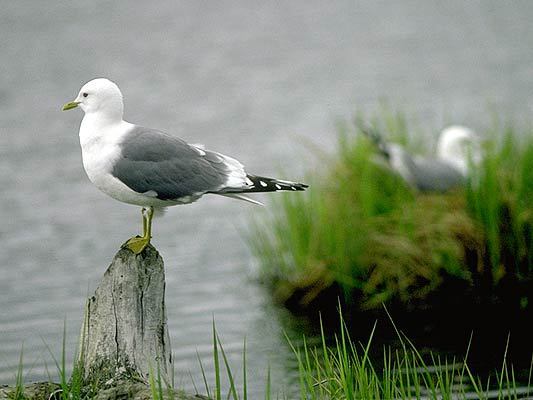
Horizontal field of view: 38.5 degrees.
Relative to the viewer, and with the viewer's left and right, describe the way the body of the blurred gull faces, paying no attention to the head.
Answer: facing to the right of the viewer

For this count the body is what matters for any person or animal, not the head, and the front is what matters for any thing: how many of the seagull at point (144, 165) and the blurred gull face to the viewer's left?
1

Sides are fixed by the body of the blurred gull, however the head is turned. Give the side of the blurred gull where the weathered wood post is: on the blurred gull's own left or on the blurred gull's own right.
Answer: on the blurred gull's own right

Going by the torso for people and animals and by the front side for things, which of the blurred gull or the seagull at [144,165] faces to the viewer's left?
the seagull

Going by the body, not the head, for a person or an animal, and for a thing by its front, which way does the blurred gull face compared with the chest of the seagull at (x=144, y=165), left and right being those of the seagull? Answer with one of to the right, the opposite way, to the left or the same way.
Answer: the opposite way

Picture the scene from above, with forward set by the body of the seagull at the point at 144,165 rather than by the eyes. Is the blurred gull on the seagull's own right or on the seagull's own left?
on the seagull's own right

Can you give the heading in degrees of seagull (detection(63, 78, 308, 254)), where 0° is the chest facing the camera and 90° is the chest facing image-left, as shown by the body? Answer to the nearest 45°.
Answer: approximately 90°
